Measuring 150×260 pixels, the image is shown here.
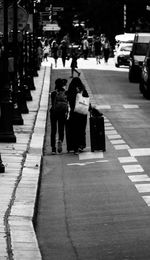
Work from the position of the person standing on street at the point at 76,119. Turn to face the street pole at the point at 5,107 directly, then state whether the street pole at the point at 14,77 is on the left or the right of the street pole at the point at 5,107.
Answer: right

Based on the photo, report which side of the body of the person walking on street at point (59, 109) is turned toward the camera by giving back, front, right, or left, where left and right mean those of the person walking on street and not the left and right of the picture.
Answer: back

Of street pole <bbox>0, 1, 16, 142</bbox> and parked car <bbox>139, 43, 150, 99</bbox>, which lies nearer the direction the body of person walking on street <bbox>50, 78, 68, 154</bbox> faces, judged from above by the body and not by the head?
the parked car

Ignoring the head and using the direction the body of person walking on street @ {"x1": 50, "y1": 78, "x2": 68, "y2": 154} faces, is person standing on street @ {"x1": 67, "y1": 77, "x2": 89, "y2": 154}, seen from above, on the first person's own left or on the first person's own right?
on the first person's own right

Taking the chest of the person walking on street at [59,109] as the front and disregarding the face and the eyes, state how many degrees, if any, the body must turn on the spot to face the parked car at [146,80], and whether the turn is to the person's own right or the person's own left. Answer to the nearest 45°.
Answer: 0° — they already face it

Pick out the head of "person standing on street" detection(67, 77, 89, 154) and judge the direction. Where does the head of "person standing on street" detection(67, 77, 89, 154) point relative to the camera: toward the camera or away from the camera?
away from the camera
